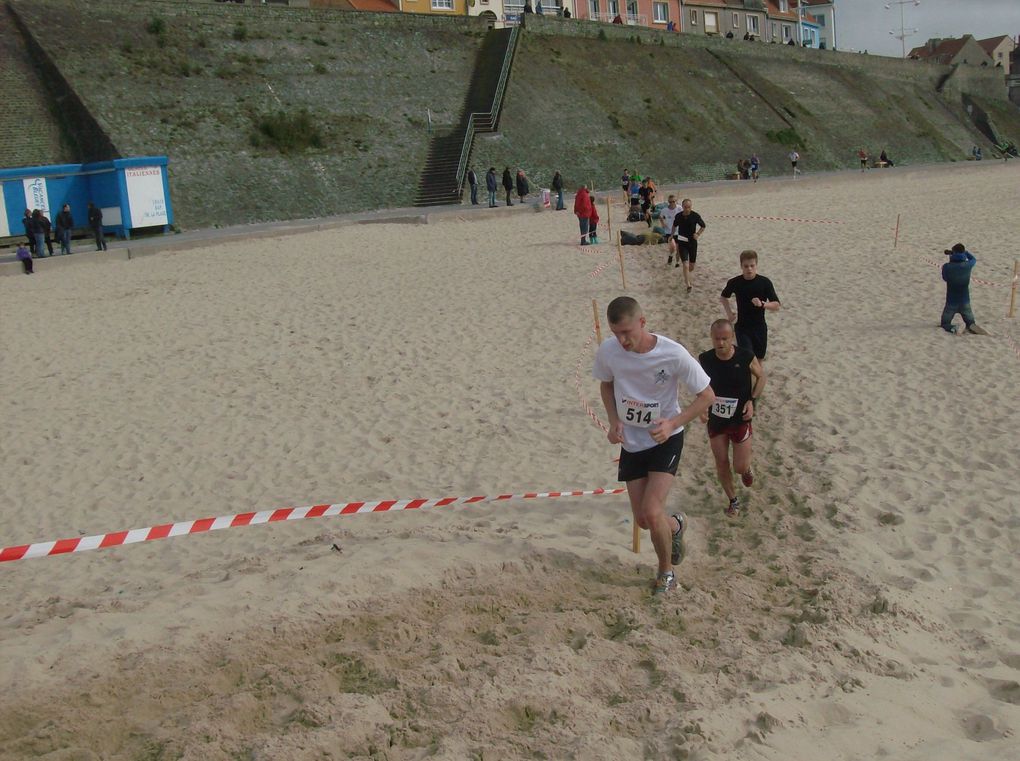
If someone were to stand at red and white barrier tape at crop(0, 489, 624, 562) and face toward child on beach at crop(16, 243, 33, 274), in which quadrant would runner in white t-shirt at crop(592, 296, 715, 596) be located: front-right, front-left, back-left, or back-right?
back-right

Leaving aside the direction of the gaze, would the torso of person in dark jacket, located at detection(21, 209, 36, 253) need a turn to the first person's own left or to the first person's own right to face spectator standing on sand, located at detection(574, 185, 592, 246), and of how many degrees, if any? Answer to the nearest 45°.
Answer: approximately 45° to the first person's own right

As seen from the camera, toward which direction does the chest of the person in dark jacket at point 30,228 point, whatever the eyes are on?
to the viewer's right

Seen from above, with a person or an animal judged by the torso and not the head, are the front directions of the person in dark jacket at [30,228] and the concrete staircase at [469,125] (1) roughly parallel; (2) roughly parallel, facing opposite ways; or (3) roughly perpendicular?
roughly perpendicular

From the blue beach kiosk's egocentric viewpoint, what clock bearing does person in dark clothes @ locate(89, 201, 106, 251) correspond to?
The person in dark clothes is roughly at 12 o'clock from the blue beach kiosk.

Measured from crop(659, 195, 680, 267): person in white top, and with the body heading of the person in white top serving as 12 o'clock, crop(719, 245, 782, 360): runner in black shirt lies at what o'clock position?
The runner in black shirt is roughly at 12 o'clock from the person in white top.

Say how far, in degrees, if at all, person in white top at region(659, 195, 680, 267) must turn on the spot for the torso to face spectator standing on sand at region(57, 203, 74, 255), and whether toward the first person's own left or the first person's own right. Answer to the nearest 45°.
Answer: approximately 90° to the first person's own right

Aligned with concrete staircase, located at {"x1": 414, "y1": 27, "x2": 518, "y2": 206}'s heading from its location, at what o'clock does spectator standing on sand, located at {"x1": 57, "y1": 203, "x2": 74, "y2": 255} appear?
The spectator standing on sand is roughly at 1 o'clock from the concrete staircase.

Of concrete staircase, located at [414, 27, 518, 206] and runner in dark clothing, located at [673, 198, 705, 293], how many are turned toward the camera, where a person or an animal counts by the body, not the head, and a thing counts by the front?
2
